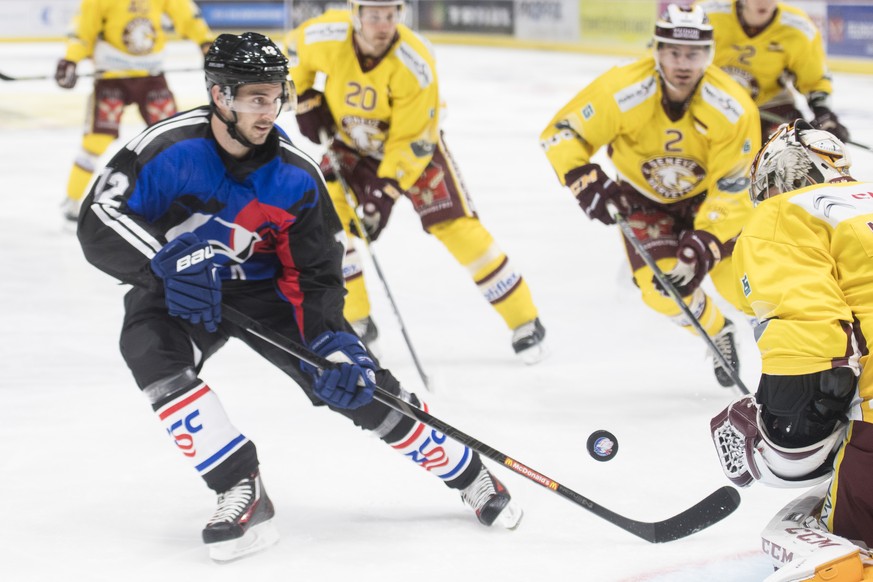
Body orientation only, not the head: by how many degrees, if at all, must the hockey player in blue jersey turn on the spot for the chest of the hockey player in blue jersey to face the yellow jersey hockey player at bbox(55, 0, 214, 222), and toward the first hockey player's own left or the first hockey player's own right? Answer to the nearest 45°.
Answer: approximately 135° to the first hockey player's own left

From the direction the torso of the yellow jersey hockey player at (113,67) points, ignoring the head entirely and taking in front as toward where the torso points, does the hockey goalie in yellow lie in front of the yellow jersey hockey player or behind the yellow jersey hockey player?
in front

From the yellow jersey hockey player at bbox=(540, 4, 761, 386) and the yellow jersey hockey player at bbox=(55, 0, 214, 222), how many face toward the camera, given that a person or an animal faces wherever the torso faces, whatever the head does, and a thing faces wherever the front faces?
2

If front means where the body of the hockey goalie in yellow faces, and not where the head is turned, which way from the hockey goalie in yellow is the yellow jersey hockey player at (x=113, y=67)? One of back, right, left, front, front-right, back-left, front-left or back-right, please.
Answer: front

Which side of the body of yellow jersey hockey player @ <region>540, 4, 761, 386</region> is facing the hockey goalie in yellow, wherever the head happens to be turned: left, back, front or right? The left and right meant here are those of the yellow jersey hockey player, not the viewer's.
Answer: front

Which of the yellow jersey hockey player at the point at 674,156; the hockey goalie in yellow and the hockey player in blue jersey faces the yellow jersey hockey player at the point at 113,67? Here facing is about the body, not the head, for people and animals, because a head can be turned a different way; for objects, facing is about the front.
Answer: the hockey goalie in yellow

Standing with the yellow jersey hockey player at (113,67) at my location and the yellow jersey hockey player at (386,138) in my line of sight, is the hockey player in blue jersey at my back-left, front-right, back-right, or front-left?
front-right

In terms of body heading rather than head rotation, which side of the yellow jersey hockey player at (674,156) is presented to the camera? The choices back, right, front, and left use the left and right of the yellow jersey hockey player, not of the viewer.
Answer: front

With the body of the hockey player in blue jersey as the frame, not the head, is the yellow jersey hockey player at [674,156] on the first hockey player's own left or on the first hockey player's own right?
on the first hockey player's own left

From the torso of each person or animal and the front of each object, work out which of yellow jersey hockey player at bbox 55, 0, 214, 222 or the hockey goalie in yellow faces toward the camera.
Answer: the yellow jersey hockey player

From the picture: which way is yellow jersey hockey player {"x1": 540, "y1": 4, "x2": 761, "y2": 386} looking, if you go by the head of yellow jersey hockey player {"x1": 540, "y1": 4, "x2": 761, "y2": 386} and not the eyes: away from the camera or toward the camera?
toward the camera

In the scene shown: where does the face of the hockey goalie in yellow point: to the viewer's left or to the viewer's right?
to the viewer's left

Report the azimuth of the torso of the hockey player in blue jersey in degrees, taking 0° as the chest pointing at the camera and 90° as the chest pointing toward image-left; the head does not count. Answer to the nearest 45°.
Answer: approximately 315°

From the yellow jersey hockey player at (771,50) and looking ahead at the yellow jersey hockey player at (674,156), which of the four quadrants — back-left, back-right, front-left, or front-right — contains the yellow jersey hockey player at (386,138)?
front-right

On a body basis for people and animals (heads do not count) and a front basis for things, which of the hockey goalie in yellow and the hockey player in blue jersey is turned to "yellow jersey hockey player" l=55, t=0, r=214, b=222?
the hockey goalie in yellow

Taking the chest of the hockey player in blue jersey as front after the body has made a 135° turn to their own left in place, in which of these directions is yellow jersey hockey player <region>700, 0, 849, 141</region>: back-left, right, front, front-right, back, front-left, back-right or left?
front-right

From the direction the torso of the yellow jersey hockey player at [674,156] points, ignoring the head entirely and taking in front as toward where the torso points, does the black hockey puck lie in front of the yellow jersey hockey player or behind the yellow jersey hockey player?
in front

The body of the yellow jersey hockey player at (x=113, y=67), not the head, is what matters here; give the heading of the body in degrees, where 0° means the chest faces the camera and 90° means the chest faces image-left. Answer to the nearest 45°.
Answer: approximately 0°

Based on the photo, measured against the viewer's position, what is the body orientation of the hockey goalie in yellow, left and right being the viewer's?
facing away from the viewer and to the left of the viewer
